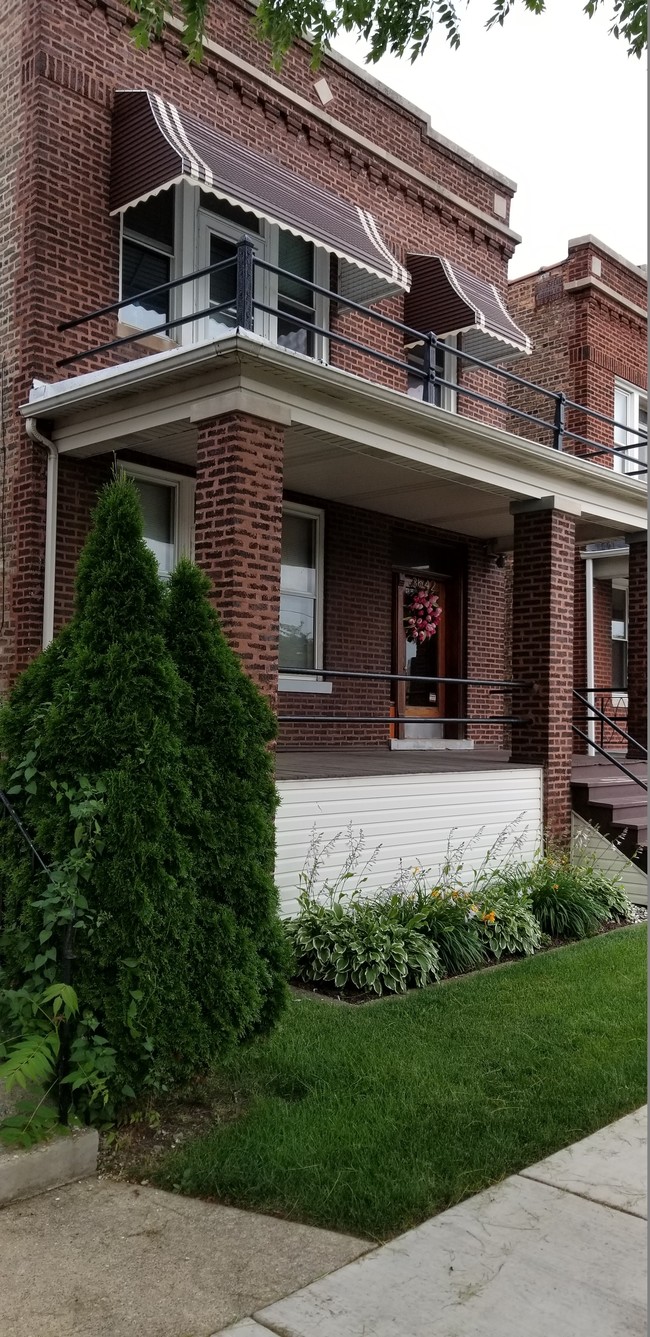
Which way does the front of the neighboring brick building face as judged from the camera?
facing the viewer and to the right of the viewer

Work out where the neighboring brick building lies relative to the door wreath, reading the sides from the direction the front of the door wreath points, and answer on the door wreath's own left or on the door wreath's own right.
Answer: on the door wreath's own left

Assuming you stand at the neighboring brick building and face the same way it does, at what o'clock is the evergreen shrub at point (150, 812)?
The evergreen shrub is roughly at 2 o'clock from the neighboring brick building.

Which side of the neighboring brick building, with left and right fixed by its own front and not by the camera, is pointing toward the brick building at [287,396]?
right

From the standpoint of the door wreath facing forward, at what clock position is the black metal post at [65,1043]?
The black metal post is roughly at 2 o'clock from the door wreath.

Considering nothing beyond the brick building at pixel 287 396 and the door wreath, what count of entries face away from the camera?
0

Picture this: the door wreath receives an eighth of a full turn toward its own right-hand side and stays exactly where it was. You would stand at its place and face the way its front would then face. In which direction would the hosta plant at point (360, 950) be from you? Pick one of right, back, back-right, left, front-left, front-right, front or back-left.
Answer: front

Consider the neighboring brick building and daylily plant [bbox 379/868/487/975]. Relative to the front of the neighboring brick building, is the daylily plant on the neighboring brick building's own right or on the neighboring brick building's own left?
on the neighboring brick building's own right

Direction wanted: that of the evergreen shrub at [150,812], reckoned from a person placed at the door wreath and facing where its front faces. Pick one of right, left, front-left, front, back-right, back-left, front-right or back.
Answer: front-right
